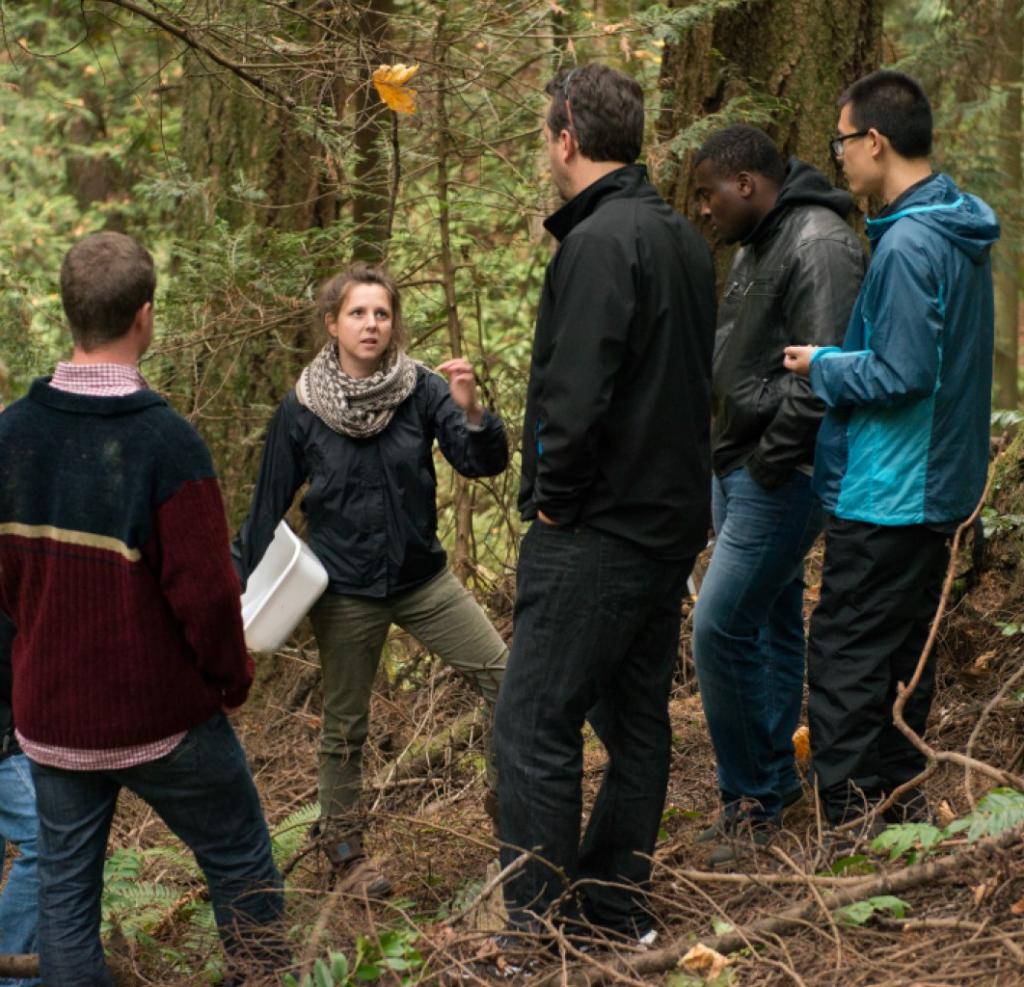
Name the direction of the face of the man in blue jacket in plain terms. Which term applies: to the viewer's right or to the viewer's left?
to the viewer's left

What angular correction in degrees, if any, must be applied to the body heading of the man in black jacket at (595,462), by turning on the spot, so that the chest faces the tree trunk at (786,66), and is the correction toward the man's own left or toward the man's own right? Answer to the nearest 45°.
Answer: approximately 45° to the man's own right

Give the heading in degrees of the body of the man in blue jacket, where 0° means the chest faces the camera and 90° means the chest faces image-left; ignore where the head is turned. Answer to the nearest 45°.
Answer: approximately 90°

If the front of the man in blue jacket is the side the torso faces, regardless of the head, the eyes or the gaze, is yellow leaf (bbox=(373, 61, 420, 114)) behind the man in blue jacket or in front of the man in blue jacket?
in front

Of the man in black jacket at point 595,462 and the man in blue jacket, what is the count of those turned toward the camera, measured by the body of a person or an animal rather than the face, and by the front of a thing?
0

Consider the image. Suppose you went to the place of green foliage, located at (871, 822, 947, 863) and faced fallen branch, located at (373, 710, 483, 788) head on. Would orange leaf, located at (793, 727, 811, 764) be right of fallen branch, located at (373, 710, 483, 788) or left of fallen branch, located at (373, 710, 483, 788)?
right

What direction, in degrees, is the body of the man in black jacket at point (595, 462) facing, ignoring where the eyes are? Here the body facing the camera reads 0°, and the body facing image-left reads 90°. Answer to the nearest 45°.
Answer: approximately 135°

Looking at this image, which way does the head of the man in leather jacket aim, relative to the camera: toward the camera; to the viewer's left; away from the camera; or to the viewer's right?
to the viewer's left

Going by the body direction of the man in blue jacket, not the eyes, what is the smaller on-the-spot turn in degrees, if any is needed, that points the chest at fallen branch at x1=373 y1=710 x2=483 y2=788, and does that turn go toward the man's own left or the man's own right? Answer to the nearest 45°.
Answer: approximately 45° to the man's own right
